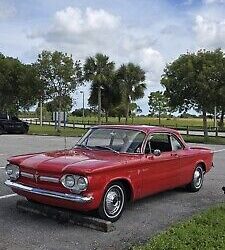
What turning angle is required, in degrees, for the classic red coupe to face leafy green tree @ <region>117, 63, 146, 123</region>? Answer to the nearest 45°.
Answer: approximately 135° to its right

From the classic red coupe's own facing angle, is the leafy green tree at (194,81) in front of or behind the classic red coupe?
behind

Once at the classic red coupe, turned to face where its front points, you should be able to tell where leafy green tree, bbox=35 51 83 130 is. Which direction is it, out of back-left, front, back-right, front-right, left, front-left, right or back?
back-right

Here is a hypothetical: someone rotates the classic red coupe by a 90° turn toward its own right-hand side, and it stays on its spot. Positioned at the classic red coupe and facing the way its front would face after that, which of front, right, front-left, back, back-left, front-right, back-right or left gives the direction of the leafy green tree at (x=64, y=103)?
front-right

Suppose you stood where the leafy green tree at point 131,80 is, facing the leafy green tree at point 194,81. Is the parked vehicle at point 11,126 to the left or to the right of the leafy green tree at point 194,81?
right

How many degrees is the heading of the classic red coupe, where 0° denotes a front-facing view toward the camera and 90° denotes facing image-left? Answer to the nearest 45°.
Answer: approximately 45°

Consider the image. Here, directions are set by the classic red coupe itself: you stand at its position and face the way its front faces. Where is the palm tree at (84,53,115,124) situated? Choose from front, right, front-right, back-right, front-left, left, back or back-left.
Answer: back-right
